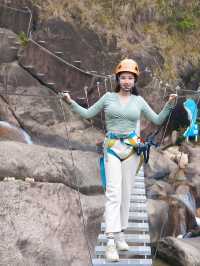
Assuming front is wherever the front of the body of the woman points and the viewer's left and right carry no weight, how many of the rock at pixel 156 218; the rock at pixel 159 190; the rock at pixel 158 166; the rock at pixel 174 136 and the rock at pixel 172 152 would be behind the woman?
5

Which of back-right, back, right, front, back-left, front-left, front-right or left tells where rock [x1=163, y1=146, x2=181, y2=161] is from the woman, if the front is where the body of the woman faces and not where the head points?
back

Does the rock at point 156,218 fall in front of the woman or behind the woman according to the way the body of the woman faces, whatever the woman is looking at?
behind

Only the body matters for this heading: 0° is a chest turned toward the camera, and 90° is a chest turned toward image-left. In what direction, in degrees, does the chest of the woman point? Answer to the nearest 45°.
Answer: approximately 0°

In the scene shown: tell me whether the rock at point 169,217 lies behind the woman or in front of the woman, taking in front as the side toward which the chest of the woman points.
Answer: behind

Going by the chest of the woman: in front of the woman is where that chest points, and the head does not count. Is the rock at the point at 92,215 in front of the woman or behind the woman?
behind
